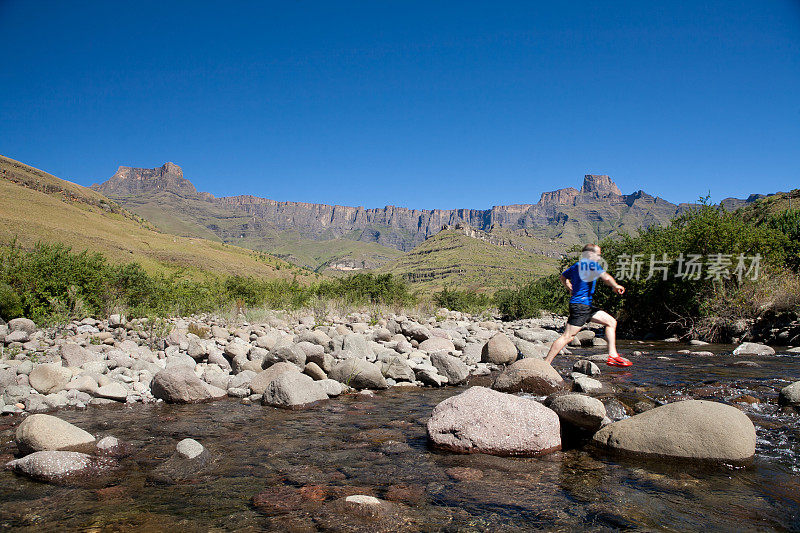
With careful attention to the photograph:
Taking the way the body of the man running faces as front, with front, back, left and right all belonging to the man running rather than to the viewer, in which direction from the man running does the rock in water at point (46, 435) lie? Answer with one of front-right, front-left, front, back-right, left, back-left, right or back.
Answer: back-right

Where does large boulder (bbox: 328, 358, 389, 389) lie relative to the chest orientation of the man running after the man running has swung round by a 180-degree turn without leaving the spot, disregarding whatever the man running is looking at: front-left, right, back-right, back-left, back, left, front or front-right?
front

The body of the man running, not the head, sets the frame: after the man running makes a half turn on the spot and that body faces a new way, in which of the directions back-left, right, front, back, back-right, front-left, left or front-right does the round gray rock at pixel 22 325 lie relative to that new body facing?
front

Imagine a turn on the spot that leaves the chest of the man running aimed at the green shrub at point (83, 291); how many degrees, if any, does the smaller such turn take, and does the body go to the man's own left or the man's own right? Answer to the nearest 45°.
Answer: approximately 180°

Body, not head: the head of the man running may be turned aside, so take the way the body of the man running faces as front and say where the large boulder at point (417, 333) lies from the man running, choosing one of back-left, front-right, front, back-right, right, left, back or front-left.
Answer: back-left

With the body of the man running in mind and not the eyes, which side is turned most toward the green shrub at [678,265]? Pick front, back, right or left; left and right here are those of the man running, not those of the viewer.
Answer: left

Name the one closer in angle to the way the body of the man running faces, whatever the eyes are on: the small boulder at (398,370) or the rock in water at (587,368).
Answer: the rock in water

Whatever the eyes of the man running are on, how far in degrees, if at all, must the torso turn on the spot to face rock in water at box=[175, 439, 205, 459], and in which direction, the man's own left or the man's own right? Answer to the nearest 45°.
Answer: approximately 135° to the man's own right

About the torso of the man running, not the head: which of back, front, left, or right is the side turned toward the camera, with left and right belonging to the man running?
right

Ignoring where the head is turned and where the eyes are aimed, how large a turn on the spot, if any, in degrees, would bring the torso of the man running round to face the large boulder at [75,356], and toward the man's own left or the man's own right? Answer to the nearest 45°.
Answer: approximately 180°
